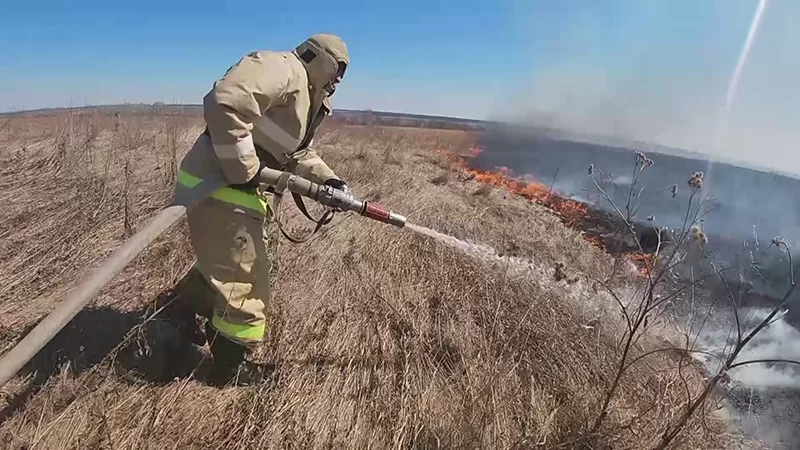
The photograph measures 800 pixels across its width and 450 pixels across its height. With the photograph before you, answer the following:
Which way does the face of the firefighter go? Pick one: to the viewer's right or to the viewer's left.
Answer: to the viewer's right

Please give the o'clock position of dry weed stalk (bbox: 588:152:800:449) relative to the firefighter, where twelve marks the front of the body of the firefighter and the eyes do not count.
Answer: The dry weed stalk is roughly at 1 o'clock from the firefighter.

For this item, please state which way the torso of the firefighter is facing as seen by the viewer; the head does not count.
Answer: to the viewer's right
